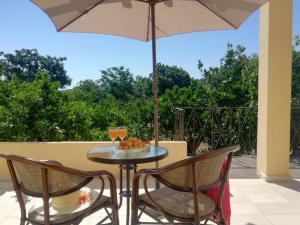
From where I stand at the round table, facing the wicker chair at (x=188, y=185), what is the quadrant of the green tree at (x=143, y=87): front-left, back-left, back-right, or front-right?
back-left

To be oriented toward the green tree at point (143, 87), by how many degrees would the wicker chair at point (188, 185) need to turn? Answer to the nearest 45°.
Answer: approximately 45° to its right

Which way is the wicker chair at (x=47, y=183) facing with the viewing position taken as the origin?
facing away from the viewer and to the right of the viewer

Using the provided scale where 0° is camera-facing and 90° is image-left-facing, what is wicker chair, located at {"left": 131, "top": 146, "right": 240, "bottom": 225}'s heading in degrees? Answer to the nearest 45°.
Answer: approximately 135°

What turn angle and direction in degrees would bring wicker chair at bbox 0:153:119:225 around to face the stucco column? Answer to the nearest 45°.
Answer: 0° — it already faces it

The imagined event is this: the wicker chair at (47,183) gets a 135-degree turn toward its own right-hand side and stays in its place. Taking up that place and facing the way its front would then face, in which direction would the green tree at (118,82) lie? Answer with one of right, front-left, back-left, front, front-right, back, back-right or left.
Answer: back

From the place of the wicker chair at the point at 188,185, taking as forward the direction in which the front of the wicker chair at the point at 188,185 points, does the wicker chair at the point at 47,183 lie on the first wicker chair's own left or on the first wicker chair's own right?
on the first wicker chair's own left

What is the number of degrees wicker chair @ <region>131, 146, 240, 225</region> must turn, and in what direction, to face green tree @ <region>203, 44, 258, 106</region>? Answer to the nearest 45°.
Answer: approximately 45° to its right

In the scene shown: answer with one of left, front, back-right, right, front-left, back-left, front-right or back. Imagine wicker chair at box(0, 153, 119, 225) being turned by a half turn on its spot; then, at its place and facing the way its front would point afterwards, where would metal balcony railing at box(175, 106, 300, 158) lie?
back

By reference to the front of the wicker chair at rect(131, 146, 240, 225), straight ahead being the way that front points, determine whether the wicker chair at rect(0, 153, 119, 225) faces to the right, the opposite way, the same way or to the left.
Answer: to the right

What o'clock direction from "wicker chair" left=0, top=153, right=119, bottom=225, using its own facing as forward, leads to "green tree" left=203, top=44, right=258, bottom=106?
The green tree is roughly at 12 o'clock from the wicker chair.

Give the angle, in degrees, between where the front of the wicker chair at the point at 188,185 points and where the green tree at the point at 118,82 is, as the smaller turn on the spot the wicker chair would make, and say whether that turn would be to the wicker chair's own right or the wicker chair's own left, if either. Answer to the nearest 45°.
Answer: approximately 45° to the wicker chair's own right

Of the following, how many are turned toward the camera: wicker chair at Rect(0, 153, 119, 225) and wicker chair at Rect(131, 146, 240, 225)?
0

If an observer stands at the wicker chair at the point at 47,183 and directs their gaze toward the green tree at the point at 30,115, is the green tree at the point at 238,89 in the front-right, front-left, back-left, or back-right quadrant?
front-right
